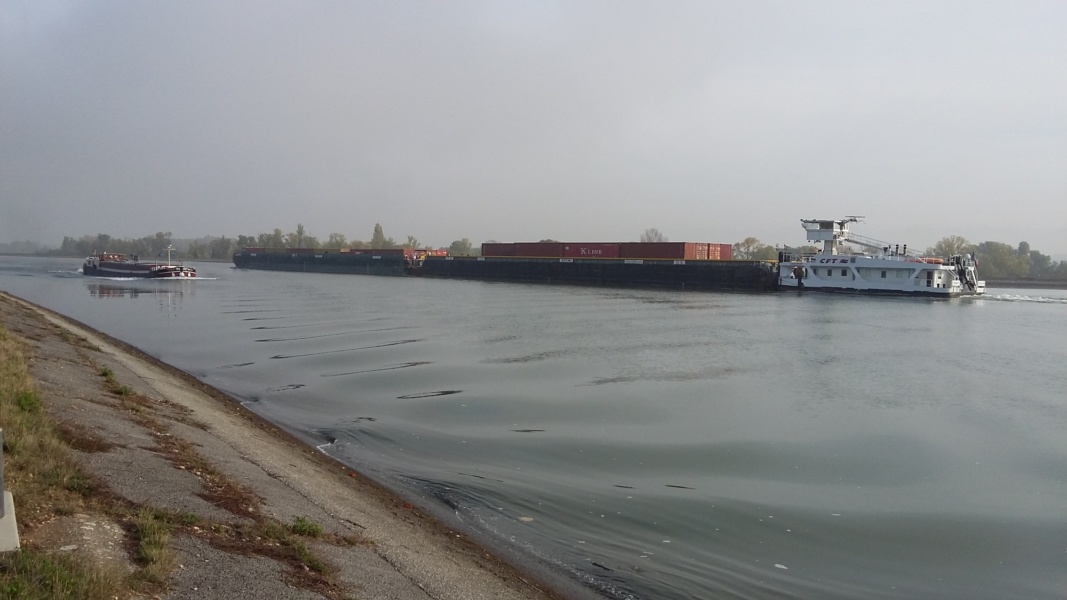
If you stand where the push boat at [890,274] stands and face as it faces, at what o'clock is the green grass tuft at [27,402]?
The green grass tuft is roughly at 8 o'clock from the push boat.

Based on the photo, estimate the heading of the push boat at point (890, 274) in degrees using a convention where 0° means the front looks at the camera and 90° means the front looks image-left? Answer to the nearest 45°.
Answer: approximately 135°

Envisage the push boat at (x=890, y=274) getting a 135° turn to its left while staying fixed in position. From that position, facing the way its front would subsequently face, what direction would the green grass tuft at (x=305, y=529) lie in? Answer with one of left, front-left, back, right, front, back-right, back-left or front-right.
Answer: front
